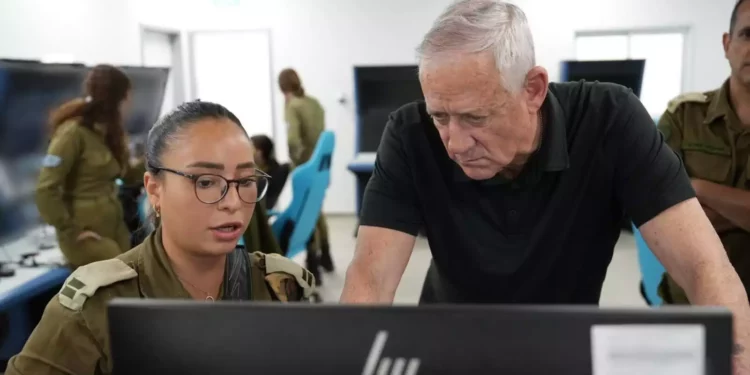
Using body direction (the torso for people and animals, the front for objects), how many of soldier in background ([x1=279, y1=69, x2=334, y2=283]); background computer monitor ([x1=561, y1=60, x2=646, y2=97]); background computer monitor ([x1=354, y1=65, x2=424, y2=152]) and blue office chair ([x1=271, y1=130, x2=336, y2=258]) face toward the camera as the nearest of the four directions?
2

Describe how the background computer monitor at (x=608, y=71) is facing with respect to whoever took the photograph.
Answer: facing the viewer

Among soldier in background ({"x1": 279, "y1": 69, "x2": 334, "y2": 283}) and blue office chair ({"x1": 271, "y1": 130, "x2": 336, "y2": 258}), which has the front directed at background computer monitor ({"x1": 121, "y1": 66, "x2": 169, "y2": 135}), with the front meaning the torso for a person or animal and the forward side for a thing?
the blue office chair

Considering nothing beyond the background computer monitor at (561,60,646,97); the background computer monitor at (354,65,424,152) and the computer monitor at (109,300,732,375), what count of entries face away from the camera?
1

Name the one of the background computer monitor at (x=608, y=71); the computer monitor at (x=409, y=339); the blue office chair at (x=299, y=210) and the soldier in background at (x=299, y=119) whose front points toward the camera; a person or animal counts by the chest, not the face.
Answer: the background computer monitor

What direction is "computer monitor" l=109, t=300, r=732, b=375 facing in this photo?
away from the camera

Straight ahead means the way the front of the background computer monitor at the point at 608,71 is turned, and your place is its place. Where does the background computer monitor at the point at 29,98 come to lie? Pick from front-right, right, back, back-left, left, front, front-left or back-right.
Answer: front-right

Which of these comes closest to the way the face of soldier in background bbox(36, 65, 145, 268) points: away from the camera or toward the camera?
away from the camera

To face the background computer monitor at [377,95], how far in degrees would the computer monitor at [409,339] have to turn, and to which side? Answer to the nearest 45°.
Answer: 0° — it already faces it

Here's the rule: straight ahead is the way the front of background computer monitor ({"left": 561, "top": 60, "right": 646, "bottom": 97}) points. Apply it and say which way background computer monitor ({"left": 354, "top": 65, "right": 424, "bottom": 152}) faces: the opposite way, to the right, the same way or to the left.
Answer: the same way

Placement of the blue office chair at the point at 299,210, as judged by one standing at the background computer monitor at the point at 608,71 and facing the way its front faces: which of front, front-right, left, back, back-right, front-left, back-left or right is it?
front-right

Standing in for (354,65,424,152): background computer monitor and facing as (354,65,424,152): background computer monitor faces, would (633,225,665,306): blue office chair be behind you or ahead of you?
ahead

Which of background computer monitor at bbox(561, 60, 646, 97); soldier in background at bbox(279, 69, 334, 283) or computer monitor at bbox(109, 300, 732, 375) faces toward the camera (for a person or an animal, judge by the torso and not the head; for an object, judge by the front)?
the background computer monitor

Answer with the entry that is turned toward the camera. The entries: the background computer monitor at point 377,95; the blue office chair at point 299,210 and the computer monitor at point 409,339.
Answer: the background computer monitor

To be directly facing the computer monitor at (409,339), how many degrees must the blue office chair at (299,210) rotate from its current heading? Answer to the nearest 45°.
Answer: approximately 135° to its left

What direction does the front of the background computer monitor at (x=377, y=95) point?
toward the camera
